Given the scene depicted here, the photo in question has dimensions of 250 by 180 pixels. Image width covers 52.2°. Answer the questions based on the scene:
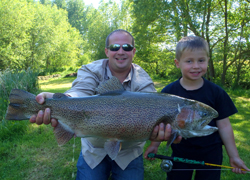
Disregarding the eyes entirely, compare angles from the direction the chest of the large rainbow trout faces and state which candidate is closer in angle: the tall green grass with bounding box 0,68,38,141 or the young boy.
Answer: the young boy

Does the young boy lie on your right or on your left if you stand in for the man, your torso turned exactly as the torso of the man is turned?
on your left

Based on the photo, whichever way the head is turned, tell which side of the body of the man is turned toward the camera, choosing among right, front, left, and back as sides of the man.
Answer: front

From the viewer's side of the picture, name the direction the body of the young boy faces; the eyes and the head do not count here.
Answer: toward the camera

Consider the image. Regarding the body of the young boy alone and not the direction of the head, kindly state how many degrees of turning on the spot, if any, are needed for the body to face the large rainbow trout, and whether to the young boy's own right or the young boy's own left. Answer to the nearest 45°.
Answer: approximately 45° to the young boy's own right

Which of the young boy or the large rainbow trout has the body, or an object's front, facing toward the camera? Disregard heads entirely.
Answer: the young boy

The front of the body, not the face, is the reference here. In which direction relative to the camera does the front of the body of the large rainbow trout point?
to the viewer's right

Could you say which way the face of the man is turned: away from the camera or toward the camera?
toward the camera

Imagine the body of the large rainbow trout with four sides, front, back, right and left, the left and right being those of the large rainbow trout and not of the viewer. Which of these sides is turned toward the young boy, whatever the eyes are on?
front

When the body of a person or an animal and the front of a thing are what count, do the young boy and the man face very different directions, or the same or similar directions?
same or similar directions

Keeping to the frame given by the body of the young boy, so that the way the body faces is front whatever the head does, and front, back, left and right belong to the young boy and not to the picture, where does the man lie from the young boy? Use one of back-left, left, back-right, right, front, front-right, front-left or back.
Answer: right
